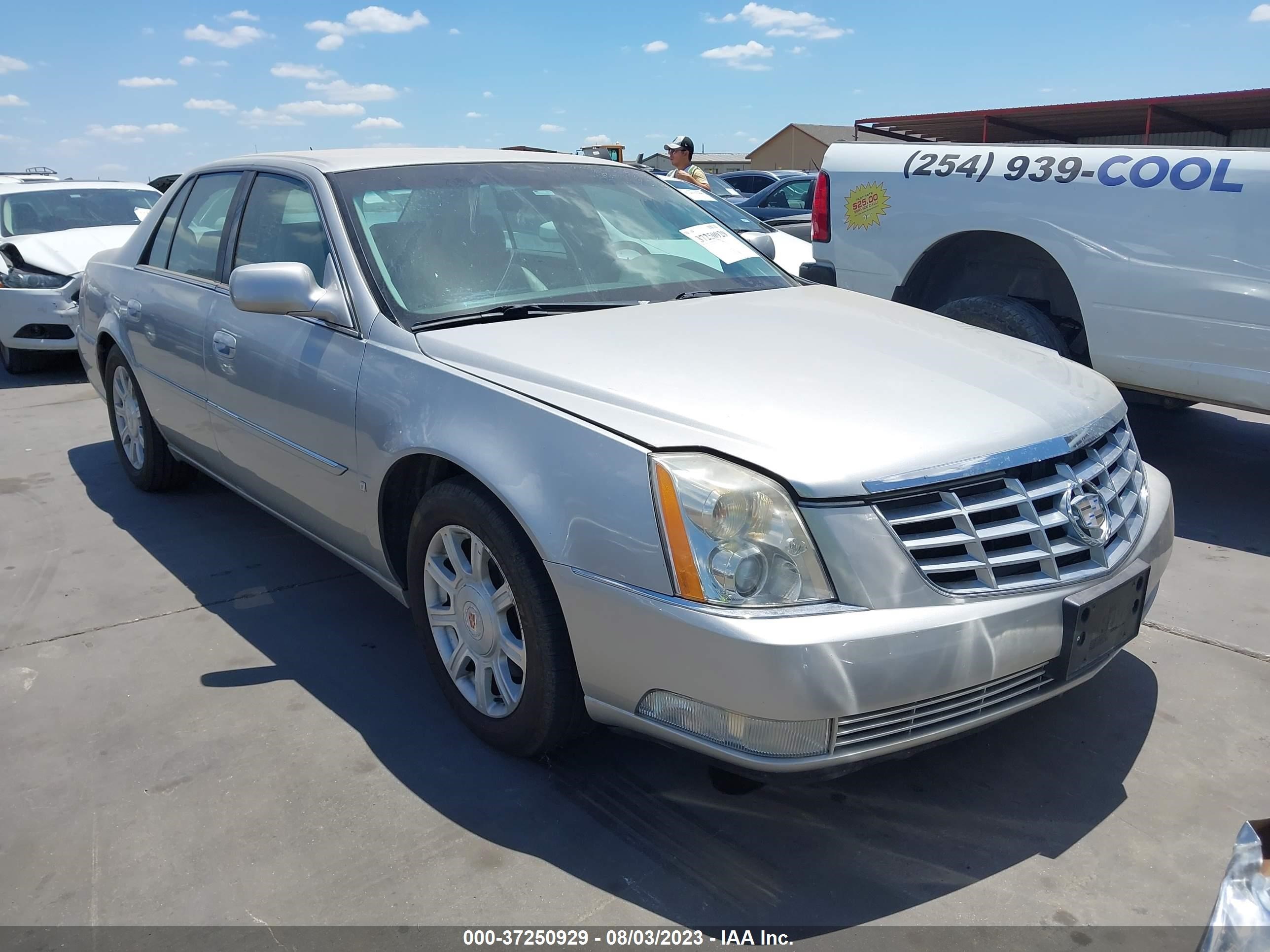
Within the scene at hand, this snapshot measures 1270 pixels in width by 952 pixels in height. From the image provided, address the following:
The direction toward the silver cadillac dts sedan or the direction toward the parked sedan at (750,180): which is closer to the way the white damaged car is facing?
the silver cadillac dts sedan

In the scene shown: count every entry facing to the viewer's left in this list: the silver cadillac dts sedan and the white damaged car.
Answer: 0

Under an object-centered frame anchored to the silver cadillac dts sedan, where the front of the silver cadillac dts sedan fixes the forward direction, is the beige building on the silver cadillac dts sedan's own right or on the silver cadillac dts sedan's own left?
on the silver cadillac dts sedan's own left

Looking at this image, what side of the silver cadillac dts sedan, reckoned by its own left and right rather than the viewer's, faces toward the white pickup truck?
left

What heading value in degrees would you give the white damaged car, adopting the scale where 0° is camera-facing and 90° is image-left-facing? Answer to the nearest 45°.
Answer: approximately 315°

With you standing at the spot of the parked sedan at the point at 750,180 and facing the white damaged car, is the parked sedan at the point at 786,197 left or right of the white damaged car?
left

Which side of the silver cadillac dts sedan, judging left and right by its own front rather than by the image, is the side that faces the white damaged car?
back

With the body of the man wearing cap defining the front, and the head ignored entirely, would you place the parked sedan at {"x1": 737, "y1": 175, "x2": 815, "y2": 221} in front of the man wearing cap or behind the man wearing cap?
behind

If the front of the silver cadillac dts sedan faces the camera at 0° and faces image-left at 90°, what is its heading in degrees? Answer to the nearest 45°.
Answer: approximately 315°

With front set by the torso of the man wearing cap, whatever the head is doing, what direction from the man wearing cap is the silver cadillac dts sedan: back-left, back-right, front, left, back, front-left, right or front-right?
front-left
